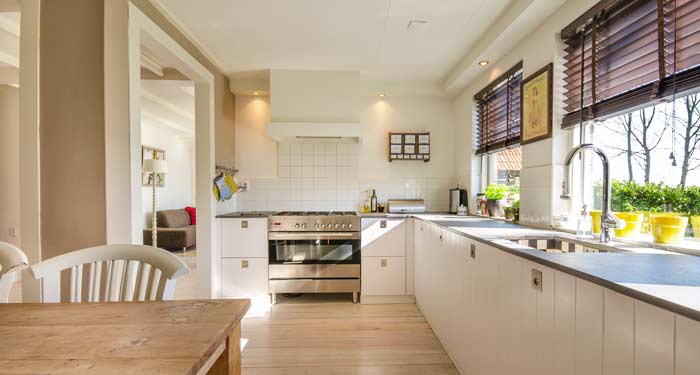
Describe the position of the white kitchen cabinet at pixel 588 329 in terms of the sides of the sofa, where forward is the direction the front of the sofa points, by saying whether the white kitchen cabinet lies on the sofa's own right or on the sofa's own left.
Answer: on the sofa's own left

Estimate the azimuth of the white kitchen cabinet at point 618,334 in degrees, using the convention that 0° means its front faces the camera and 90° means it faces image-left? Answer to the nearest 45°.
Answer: approximately 45°

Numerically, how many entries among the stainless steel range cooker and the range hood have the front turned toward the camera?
2

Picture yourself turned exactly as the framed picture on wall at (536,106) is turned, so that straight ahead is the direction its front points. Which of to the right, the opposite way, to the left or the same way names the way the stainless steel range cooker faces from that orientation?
to the left

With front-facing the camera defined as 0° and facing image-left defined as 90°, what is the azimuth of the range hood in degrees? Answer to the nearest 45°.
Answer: approximately 0°

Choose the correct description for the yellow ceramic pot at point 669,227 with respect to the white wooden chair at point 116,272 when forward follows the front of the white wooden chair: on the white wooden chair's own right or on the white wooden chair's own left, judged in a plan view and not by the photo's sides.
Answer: on the white wooden chair's own left

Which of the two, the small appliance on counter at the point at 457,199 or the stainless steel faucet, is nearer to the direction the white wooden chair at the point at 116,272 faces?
the stainless steel faucet

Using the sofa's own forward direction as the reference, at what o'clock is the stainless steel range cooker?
The stainless steel range cooker is roughly at 10 o'clock from the sofa.

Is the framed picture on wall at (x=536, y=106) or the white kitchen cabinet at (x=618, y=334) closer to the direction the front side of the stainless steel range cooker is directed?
the white kitchen cabinet

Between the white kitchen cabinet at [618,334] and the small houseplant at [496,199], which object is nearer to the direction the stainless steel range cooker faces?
the white kitchen cabinet
